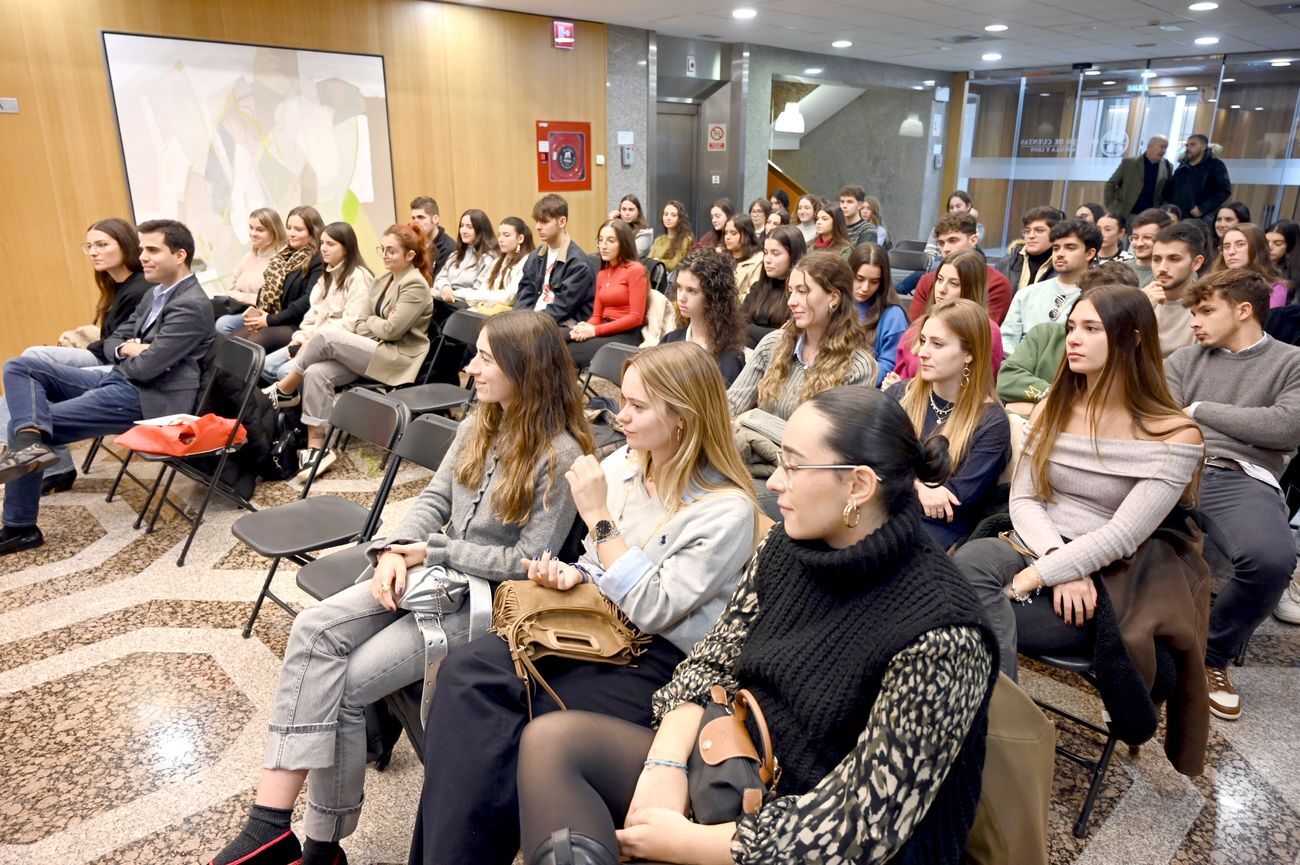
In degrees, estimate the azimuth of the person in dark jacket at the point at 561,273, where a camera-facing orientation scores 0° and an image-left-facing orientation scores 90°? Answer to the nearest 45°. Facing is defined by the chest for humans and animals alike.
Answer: approximately 45°

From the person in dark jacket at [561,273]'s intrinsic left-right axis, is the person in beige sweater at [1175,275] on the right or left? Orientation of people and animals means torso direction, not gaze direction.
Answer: on their left

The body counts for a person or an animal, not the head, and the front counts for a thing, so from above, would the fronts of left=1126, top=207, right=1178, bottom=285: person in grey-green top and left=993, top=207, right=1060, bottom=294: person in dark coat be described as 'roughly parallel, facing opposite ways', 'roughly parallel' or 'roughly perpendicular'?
roughly parallel

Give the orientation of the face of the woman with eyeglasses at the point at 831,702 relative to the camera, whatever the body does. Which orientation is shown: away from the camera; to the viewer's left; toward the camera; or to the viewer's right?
to the viewer's left

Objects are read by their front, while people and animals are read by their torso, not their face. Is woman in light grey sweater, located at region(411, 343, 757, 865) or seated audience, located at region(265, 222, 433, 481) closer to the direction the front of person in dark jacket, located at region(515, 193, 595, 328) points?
the seated audience

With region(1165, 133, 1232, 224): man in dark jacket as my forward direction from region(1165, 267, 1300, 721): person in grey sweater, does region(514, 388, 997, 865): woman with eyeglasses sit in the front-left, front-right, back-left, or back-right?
back-left

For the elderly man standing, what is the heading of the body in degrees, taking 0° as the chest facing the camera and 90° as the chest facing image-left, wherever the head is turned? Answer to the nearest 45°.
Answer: approximately 315°

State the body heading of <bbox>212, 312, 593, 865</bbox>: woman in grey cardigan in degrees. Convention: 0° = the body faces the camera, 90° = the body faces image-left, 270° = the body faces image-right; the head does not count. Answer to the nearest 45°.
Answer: approximately 45°

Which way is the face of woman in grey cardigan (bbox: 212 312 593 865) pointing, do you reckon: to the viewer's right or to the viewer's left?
to the viewer's left

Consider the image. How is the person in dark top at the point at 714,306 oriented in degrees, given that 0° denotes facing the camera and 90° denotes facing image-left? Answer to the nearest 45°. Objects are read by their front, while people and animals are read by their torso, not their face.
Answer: approximately 45°

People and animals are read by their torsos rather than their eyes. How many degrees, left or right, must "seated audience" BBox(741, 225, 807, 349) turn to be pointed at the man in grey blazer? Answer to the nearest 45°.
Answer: approximately 45° to their right

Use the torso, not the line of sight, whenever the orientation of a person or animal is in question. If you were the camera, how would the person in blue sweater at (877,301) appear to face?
facing the viewer and to the left of the viewer

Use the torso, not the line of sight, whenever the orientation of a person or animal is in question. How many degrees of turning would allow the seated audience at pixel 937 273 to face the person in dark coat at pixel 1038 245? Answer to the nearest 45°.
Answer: approximately 180°

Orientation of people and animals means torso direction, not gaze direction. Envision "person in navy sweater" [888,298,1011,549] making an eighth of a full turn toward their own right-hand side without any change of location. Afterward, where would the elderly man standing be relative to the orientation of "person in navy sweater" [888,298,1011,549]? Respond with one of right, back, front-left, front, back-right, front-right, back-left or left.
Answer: right

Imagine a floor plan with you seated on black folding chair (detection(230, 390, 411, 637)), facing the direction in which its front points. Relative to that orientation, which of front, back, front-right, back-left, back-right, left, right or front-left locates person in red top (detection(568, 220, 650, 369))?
back
